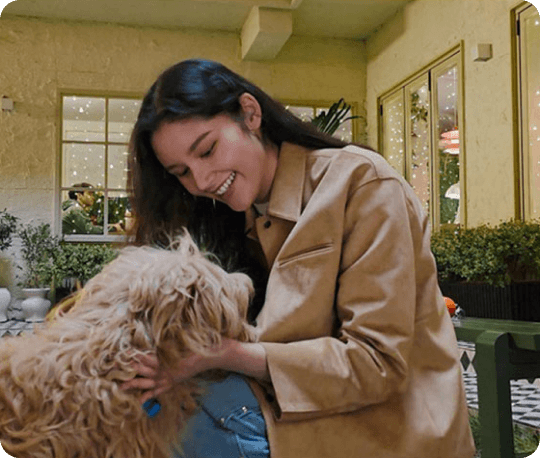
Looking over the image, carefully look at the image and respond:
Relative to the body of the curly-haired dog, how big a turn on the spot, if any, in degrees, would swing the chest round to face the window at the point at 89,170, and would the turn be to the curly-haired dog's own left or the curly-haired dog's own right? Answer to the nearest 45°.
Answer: approximately 90° to the curly-haired dog's own left

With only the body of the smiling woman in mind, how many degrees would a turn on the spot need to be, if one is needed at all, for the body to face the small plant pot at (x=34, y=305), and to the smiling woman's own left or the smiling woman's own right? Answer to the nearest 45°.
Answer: approximately 90° to the smiling woman's own right

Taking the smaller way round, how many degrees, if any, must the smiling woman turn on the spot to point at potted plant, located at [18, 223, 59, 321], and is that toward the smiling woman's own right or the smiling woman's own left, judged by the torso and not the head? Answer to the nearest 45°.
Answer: approximately 90° to the smiling woman's own right

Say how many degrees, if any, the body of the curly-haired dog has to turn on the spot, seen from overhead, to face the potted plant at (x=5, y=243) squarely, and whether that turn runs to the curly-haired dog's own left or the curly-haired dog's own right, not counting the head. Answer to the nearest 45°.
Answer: approximately 90° to the curly-haired dog's own left

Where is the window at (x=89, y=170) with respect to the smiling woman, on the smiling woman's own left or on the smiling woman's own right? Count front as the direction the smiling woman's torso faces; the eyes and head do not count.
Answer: on the smiling woman's own right

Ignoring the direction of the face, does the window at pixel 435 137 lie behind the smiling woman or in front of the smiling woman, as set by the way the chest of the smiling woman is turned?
behind

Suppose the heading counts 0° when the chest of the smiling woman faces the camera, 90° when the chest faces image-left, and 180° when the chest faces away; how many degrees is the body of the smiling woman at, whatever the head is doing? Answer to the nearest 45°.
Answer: approximately 45°

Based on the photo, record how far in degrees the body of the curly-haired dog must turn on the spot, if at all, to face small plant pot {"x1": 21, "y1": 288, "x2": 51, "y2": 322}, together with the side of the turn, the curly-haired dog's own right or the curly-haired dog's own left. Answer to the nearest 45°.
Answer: approximately 90° to the curly-haired dog's own left

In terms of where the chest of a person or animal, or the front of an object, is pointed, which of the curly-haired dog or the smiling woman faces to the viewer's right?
the curly-haired dog

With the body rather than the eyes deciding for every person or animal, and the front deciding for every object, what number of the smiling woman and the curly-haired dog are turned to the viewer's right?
1

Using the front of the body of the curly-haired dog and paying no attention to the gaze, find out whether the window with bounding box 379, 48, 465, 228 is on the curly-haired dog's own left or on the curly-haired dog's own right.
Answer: on the curly-haired dog's own left

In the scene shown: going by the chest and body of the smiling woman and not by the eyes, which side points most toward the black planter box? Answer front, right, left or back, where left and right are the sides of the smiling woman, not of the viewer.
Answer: back

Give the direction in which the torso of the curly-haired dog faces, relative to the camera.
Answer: to the viewer's right
